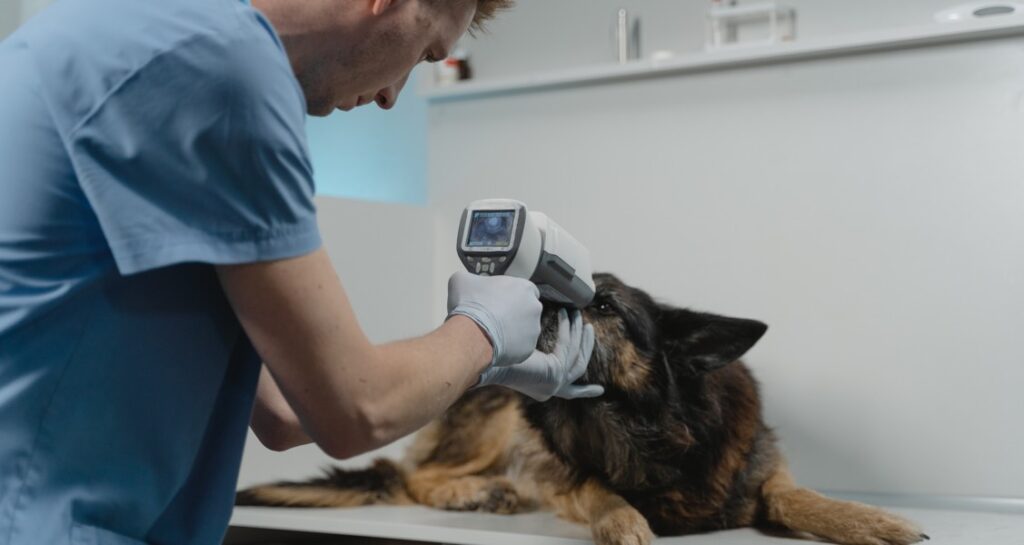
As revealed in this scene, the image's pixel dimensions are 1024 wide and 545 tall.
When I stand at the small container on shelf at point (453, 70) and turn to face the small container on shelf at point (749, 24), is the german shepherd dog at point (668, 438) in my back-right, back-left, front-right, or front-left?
front-right

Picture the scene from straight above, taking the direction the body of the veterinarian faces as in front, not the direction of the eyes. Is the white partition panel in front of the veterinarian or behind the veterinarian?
in front

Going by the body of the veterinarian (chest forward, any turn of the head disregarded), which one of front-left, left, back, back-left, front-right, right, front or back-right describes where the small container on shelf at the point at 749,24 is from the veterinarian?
front-left

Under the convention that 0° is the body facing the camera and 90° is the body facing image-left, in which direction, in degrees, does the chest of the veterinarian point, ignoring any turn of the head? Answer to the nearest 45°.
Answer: approximately 270°

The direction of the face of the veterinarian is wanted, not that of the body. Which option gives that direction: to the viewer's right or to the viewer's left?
to the viewer's right

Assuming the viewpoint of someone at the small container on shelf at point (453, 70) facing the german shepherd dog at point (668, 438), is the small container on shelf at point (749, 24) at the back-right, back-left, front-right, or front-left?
front-left
